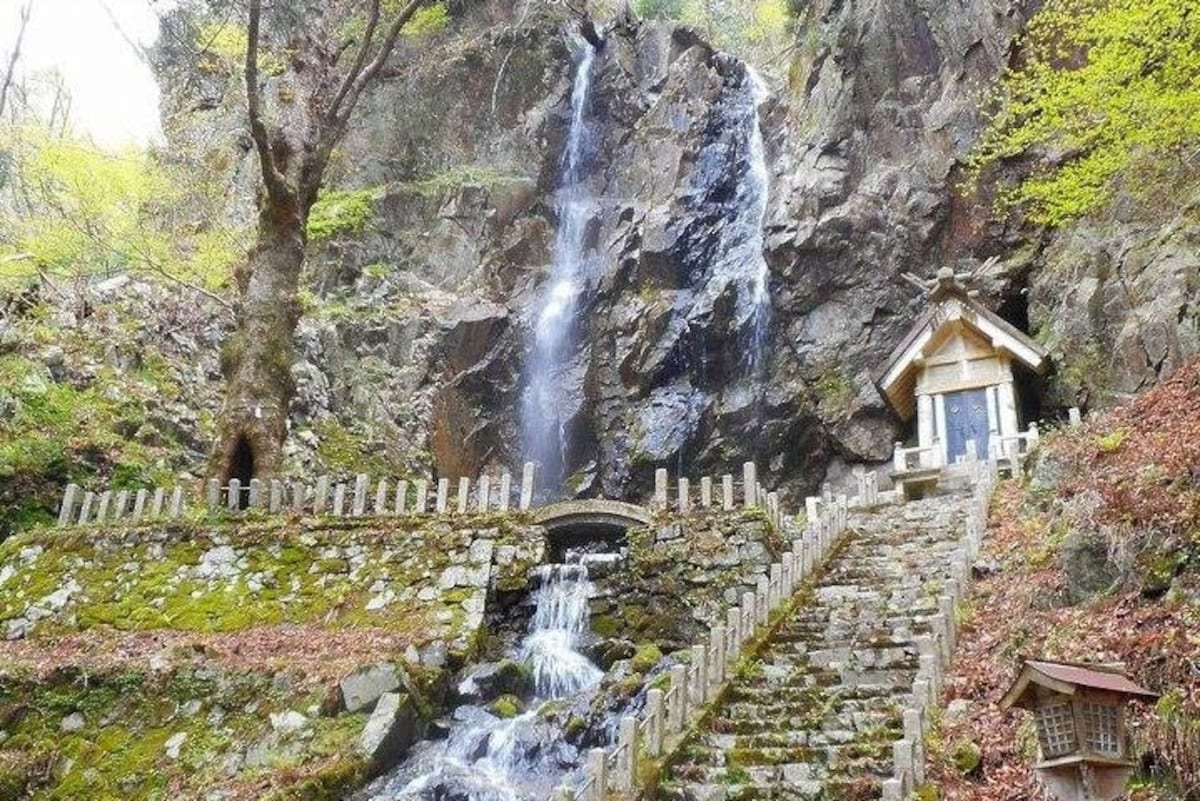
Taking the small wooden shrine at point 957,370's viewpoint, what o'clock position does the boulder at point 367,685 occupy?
The boulder is roughly at 1 o'clock from the small wooden shrine.

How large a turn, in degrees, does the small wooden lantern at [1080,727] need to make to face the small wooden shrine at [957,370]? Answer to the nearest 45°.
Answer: approximately 135° to its right

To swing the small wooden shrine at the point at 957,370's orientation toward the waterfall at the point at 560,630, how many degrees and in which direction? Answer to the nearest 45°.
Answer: approximately 45° to its right

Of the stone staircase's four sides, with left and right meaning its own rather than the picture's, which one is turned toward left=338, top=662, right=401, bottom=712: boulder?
right

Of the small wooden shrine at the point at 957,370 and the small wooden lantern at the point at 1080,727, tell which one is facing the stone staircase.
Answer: the small wooden shrine at the point at 957,370

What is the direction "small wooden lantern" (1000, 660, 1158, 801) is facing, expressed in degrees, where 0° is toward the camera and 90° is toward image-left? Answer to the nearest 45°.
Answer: approximately 45°

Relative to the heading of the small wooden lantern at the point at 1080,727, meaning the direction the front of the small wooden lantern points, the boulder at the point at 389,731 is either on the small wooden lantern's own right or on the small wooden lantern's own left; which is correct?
on the small wooden lantern's own right

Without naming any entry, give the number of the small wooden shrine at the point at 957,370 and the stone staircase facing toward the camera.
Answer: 2

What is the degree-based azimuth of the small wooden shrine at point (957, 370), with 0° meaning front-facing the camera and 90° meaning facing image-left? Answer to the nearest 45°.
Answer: approximately 0°

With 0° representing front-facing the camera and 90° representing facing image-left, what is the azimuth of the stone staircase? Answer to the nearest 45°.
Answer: approximately 0°

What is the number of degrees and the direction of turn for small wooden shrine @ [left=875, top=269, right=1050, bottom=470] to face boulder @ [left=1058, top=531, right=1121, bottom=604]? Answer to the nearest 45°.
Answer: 0° — it already faces it

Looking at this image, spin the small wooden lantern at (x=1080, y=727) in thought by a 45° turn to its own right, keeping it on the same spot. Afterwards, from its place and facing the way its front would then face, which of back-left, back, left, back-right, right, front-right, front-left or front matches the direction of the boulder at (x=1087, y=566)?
right
